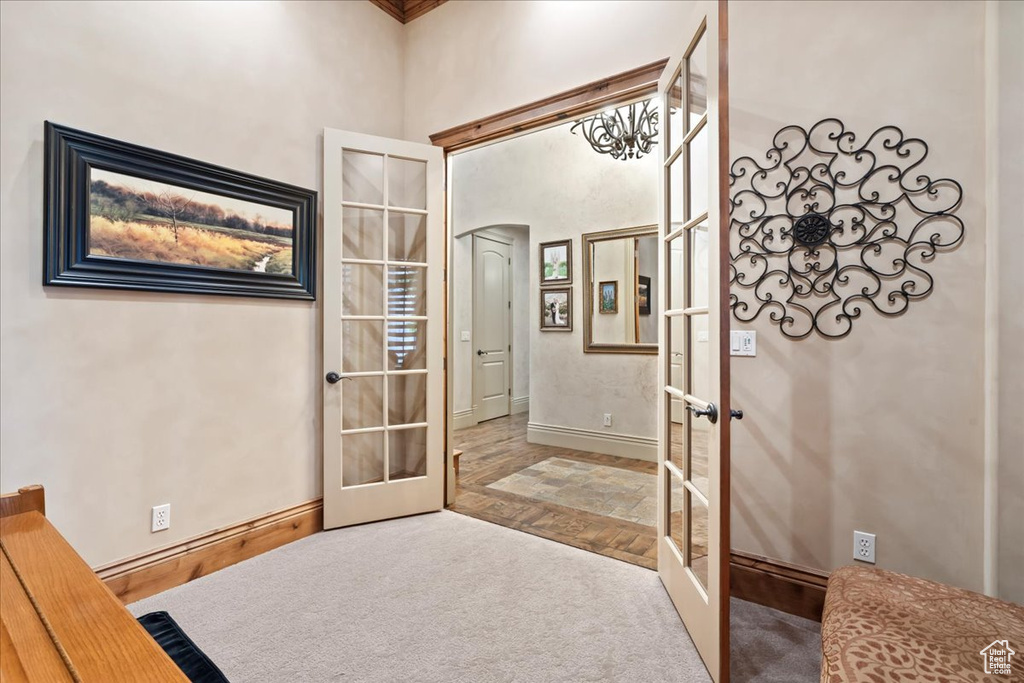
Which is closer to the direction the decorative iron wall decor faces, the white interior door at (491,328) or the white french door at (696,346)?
the white french door

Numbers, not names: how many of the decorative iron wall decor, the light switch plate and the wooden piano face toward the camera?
2

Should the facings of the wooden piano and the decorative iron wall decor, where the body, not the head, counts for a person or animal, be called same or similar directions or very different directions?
very different directions

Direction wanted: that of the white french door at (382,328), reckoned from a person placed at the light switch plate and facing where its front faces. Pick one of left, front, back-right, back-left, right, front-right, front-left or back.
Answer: right

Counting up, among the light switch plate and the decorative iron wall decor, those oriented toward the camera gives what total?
2

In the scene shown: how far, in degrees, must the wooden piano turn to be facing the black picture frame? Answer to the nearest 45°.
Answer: approximately 45° to its left

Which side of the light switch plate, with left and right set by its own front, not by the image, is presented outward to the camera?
front
